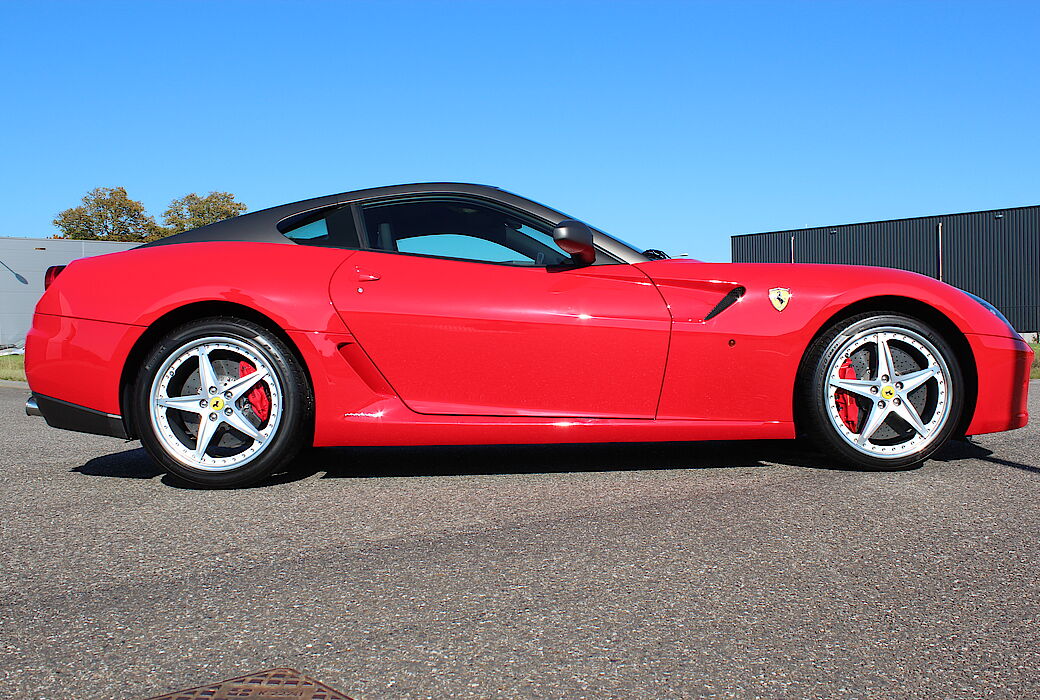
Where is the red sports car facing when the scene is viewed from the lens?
facing to the right of the viewer

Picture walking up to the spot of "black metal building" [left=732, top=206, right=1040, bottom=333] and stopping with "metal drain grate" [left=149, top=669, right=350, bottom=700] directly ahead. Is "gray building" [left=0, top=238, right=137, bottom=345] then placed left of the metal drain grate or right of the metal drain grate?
right

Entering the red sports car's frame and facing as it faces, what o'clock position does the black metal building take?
The black metal building is roughly at 10 o'clock from the red sports car.

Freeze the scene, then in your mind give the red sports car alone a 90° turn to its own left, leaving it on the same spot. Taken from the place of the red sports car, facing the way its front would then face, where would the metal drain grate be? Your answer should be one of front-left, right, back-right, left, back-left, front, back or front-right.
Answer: back
